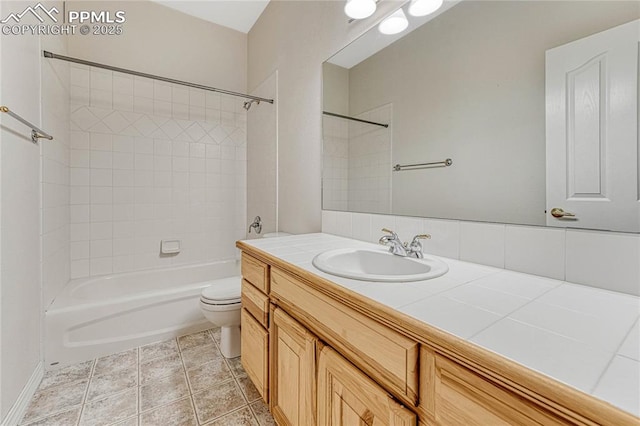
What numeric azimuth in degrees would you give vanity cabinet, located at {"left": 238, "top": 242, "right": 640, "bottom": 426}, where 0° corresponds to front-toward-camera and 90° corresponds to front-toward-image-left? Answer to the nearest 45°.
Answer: approximately 45°

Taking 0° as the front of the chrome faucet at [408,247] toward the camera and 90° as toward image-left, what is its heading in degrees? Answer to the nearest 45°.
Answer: approximately 45°

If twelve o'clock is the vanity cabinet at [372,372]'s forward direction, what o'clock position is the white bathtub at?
The white bathtub is roughly at 2 o'clock from the vanity cabinet.

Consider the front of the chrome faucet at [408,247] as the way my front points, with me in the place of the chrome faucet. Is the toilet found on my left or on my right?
on my right
